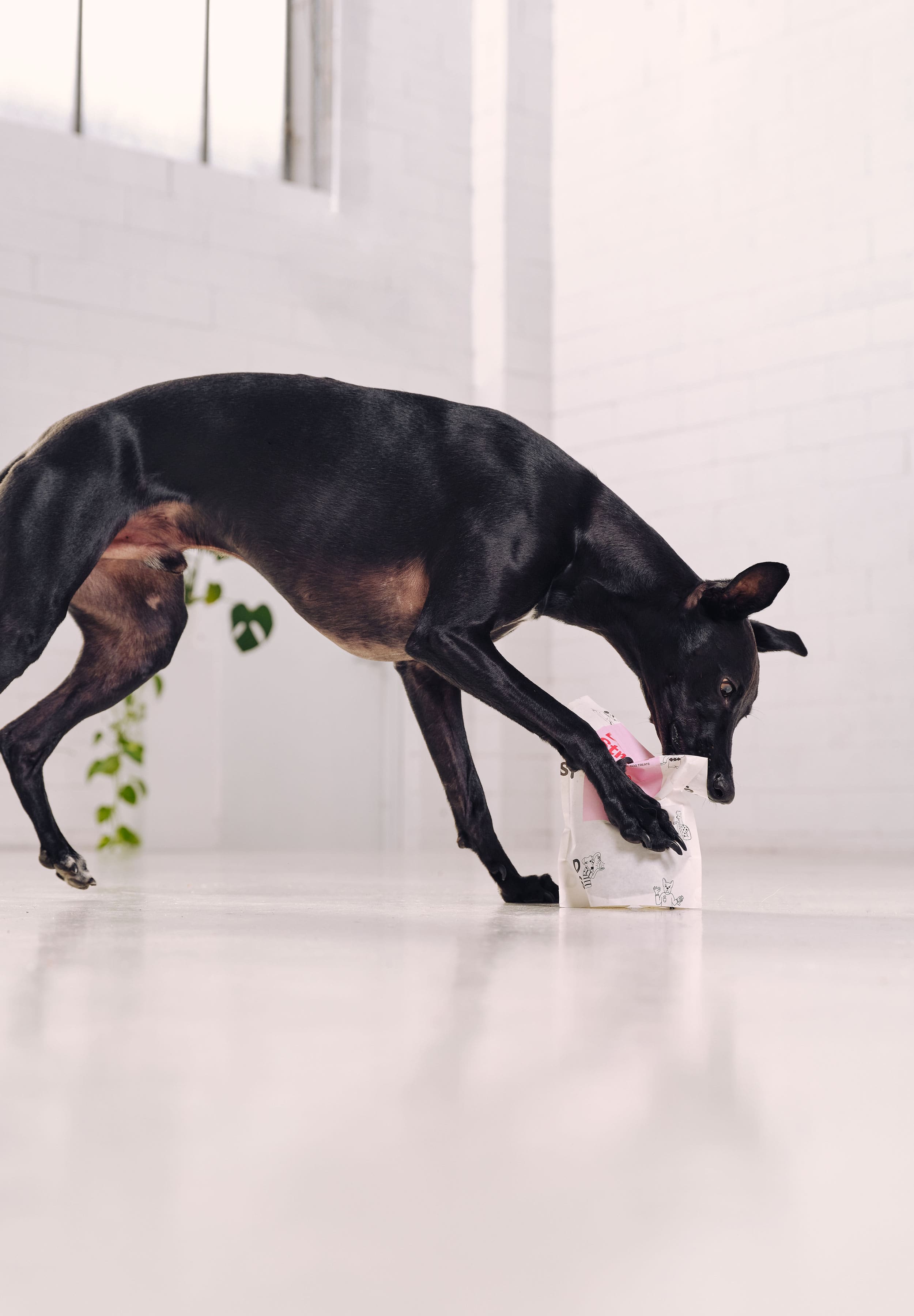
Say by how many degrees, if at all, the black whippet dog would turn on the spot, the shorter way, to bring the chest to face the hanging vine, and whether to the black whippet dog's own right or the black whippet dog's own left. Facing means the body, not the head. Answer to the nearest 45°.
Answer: approximately 90° to the black whippet dog's own left

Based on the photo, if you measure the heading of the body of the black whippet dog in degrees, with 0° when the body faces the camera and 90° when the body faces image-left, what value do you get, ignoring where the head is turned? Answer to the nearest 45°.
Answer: approximately 270°
